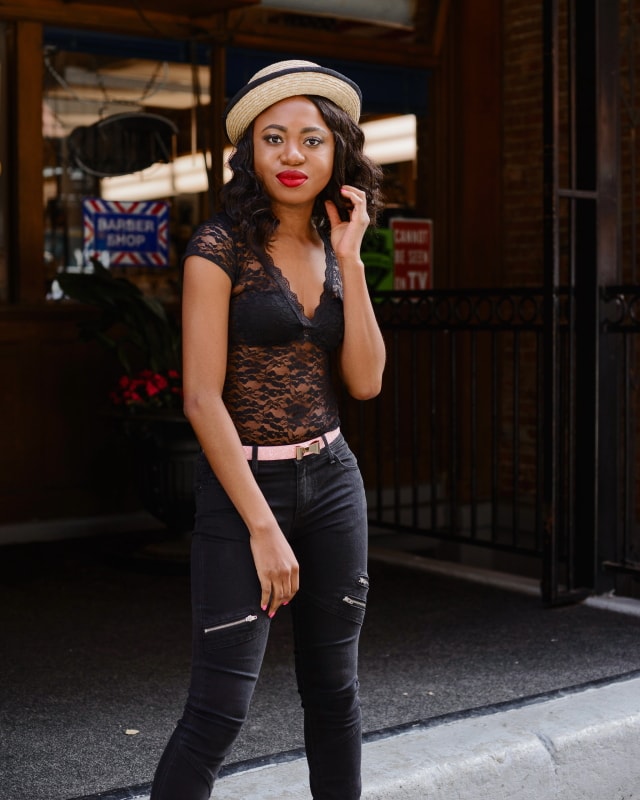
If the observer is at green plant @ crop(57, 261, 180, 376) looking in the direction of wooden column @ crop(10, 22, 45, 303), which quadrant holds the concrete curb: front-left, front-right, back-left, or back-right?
back-left

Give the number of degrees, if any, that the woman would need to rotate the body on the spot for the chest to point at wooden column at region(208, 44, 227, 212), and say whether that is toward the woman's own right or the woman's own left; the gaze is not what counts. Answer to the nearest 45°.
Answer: approximately 135° to the woman's own left

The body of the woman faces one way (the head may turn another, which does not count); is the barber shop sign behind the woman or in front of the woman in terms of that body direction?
behind

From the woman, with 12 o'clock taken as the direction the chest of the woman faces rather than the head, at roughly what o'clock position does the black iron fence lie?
The black iron fence is roughly at 8 o'clock from the woman.

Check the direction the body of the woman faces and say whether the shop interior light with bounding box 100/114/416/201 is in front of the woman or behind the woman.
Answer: behind

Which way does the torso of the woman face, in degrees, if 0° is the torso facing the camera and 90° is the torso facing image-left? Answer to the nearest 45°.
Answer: approximately 315°
